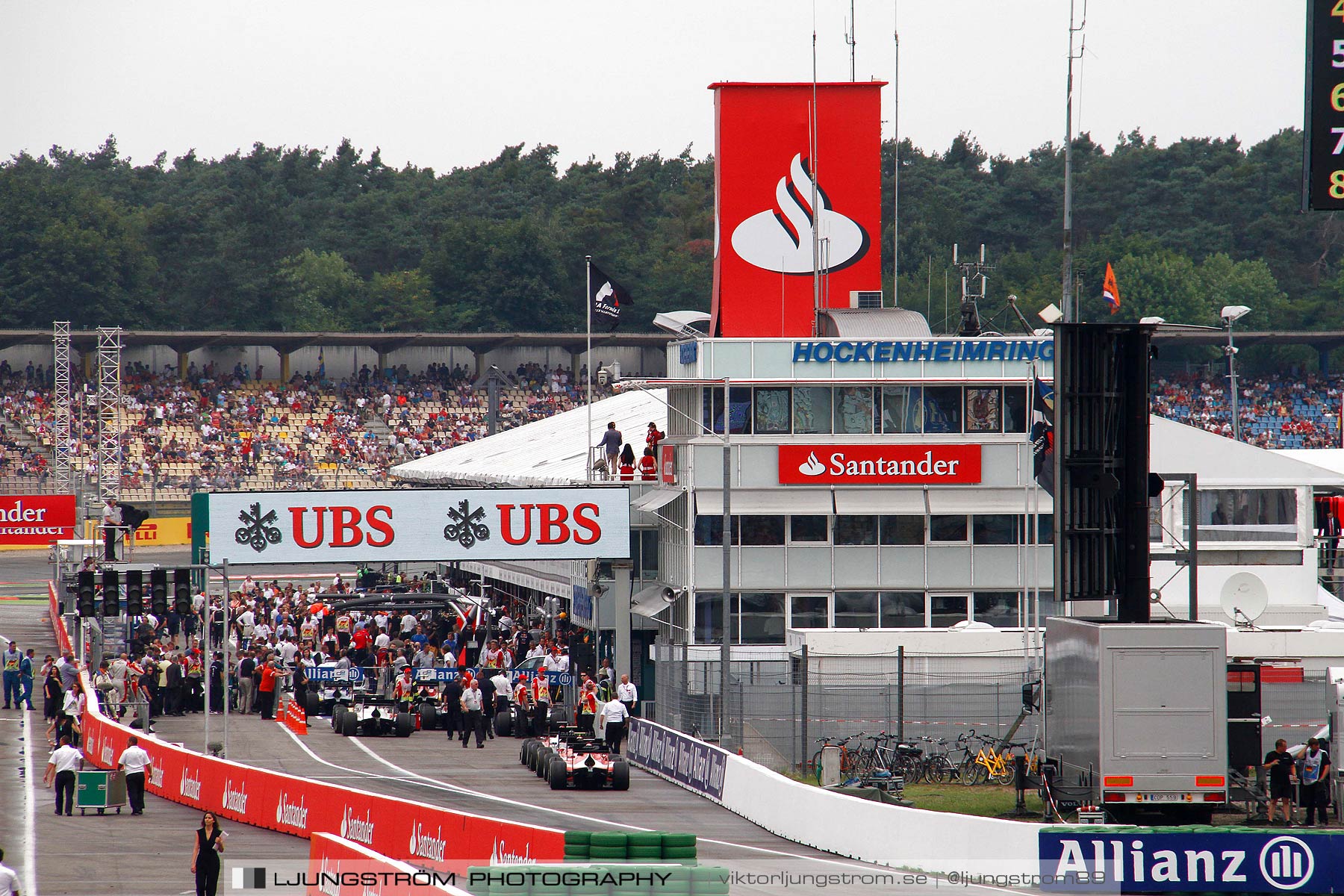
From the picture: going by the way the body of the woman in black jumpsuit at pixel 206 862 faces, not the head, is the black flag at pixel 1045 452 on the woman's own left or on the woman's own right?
on the woman's own left

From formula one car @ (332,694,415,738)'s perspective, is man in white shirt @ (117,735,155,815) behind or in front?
behind

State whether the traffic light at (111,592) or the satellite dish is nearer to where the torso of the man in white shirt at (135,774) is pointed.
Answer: the traffic light

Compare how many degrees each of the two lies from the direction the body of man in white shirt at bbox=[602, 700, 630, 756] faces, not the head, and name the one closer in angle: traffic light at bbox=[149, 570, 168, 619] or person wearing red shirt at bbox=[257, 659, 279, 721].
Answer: the person wearing red shirt

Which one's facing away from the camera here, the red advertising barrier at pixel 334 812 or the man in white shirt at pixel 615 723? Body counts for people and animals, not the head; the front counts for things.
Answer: the man in white shirt

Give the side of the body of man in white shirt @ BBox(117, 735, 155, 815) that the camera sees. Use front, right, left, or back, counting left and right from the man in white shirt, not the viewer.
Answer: back

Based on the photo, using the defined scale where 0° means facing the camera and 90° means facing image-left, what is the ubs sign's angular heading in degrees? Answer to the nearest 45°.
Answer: approximately 0°

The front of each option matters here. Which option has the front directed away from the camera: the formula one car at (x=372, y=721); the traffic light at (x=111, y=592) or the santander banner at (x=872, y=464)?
the formula one car

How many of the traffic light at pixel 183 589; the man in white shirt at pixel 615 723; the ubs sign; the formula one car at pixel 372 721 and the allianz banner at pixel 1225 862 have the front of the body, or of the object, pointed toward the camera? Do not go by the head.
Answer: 3

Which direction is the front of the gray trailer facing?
away from the camera

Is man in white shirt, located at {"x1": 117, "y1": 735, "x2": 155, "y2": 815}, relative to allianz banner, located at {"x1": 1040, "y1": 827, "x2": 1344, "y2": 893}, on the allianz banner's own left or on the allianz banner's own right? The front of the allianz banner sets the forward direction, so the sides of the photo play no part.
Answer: on the allianz banner's own right

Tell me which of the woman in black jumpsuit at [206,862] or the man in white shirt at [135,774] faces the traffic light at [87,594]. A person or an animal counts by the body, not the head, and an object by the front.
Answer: the man in white shirt

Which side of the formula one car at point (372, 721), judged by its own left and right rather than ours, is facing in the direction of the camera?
back

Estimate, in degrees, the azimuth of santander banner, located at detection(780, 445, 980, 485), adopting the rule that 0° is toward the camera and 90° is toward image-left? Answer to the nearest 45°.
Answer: approximately 0°
